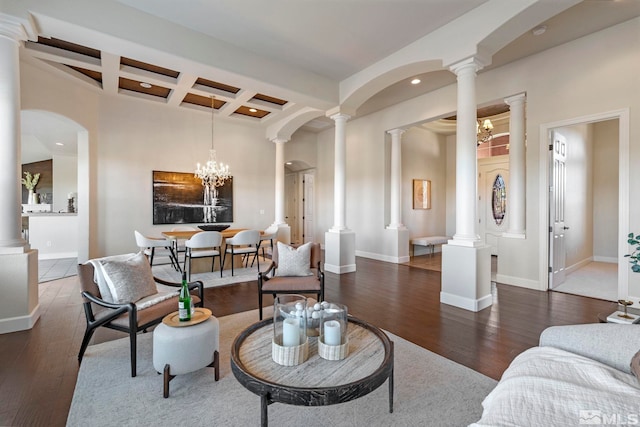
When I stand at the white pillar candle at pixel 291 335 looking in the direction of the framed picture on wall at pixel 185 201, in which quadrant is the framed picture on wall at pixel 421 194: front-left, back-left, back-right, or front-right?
front-right

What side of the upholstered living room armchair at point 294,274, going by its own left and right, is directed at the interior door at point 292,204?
back

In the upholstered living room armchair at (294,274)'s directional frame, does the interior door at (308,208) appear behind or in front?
behind

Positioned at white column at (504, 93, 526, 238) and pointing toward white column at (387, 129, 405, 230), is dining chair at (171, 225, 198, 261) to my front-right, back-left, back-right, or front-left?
front-left

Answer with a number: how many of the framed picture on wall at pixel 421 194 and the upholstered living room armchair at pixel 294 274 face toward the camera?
2

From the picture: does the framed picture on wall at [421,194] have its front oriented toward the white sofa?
yes

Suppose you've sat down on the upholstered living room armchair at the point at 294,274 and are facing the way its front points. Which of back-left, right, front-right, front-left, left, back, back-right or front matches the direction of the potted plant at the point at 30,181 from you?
back-right

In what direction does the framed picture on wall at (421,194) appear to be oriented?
toward the camera

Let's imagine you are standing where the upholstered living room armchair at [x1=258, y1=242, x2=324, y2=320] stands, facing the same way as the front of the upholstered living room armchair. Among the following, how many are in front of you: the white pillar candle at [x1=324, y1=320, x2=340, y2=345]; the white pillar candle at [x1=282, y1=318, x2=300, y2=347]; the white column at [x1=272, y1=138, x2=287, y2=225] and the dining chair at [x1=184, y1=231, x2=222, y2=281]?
2

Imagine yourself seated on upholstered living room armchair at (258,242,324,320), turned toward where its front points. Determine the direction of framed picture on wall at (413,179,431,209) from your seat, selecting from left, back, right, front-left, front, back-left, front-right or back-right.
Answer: back-left

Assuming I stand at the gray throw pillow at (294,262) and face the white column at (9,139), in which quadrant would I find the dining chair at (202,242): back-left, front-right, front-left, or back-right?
front-right

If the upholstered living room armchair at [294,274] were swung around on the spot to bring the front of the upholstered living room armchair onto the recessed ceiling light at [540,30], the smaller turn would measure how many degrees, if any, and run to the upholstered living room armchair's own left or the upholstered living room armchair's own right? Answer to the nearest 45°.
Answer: approximately 90° to the upholstered living room armchair's own left

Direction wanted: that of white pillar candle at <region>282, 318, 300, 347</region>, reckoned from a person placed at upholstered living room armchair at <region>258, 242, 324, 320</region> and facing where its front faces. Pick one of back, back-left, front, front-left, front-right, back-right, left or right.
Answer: front

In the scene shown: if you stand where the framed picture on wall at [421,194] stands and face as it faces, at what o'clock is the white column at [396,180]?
The white column is roughly at 1 o'clock from the framed picture on wall.

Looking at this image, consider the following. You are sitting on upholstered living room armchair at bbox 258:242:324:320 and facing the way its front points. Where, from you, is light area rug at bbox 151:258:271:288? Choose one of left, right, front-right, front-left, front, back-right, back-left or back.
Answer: back-right

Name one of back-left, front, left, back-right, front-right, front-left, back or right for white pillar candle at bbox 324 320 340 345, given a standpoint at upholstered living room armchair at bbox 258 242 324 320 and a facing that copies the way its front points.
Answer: front

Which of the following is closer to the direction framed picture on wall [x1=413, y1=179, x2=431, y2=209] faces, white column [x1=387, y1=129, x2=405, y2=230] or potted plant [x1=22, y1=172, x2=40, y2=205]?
the white column
